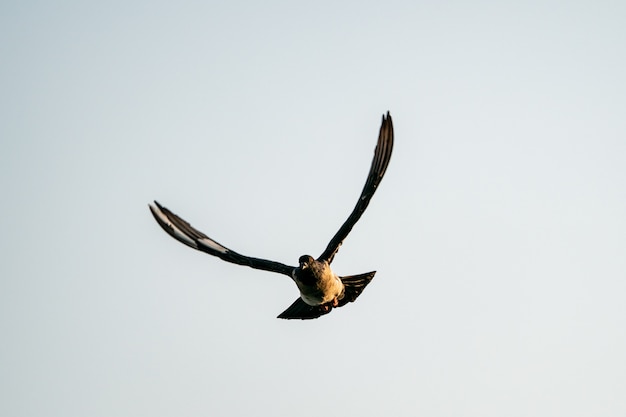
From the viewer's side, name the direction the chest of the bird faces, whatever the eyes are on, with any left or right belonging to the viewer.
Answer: facing the viewer
